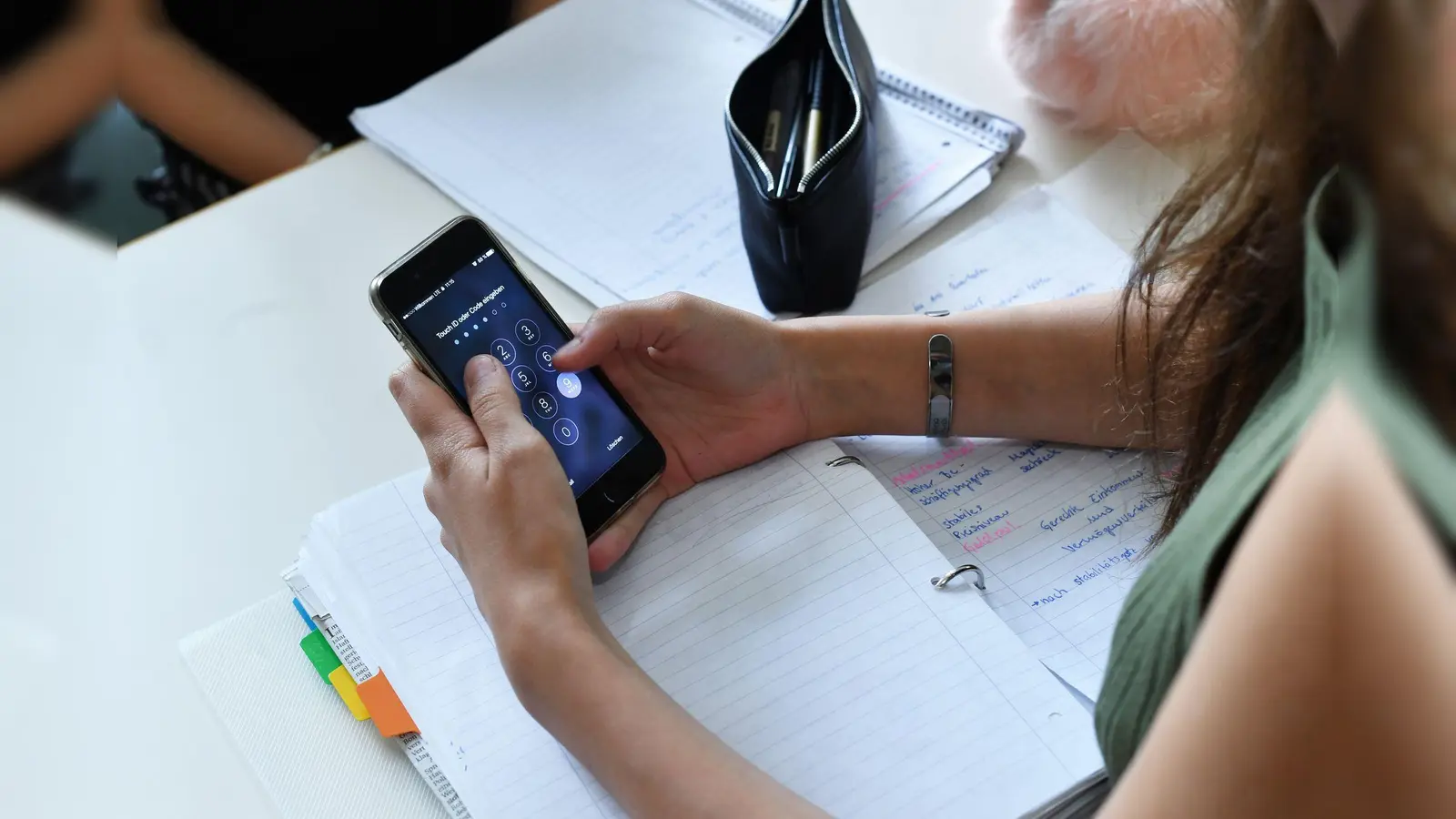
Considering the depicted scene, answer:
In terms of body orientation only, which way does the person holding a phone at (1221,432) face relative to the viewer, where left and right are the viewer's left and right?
facing away from the viewer and to the left of the viewer

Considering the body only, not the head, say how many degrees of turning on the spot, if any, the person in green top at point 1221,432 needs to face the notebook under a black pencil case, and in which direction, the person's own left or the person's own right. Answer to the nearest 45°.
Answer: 0° — they already face it

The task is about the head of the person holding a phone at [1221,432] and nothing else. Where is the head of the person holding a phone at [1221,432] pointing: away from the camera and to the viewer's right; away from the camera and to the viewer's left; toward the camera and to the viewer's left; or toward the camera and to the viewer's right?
away from the camera and to the viewer's left
